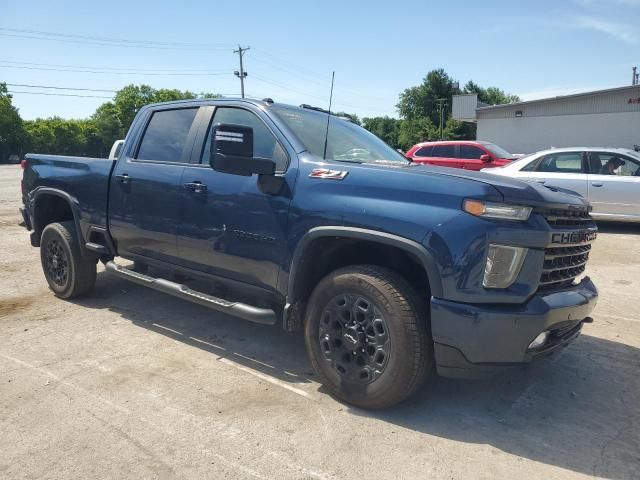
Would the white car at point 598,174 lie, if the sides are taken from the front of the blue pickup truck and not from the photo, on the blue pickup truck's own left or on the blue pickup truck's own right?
on the blue pickup truck's own left

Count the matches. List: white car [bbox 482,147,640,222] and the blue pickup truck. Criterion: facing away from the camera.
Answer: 0

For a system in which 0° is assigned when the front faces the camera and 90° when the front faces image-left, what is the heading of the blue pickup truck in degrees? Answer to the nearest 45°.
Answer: approximately 315°

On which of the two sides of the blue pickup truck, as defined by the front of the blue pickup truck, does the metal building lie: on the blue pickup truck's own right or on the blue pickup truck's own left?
on the blue pickup truck's own left

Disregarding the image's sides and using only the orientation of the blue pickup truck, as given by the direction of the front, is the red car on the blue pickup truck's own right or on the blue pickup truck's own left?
on the blue pickup truck's own left
